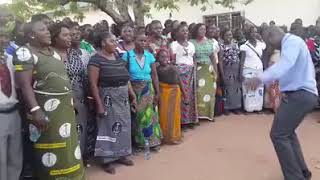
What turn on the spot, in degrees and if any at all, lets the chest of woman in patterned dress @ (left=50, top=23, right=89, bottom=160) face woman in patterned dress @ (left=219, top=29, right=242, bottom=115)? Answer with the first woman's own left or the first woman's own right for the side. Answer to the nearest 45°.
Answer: approximately 90° to the first woman's own left

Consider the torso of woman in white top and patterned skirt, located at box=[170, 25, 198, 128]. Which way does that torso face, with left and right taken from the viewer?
facing the viewer and to the right of the viewer

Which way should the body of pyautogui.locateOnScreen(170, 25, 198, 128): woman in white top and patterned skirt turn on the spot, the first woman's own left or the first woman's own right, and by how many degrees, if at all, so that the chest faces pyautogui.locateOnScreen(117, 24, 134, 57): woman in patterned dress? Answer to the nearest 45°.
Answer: approximately 90° to the first woman's own right

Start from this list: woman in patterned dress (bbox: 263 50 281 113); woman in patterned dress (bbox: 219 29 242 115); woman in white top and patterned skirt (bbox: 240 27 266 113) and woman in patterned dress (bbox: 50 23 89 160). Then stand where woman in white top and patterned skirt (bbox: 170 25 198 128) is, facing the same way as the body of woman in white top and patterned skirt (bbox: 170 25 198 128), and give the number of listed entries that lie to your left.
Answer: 3

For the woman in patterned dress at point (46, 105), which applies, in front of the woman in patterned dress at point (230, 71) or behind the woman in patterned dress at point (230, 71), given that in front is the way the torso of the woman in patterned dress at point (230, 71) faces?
in front

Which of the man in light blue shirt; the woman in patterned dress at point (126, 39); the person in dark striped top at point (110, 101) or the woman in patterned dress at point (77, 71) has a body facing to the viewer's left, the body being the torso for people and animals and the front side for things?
the man in light blue shirt

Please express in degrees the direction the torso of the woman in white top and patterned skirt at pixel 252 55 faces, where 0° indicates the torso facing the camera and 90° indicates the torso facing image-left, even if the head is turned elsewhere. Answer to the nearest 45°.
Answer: approximately 0°

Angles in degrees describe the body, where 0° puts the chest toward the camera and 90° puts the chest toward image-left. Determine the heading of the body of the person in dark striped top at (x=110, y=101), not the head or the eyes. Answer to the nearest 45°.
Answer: approximately 315°

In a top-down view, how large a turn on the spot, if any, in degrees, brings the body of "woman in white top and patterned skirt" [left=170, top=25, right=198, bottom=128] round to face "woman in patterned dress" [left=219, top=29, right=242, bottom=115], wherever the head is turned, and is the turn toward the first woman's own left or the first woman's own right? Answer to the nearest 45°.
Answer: approximately 90° to the first woman's own left

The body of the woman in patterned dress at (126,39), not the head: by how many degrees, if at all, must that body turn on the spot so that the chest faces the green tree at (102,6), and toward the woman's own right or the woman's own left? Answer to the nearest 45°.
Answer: approximately 135° to the woman's own left

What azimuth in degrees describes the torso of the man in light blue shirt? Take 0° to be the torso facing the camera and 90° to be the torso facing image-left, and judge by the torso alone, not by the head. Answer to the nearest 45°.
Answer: approximately 90°

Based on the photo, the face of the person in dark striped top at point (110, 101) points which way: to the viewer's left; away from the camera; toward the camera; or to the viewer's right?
to the viewer's right

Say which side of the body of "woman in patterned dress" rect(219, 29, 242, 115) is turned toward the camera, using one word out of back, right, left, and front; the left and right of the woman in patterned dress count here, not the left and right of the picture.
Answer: front

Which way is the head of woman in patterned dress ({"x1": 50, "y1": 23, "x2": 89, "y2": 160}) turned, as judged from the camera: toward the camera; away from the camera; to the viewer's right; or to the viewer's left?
to the viewer's right

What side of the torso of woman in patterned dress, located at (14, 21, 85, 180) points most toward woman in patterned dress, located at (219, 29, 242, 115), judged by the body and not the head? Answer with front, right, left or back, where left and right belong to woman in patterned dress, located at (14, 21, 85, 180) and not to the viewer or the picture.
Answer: left

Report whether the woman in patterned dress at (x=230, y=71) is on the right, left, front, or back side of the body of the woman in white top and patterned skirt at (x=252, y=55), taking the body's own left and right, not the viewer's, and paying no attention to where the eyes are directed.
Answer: right
